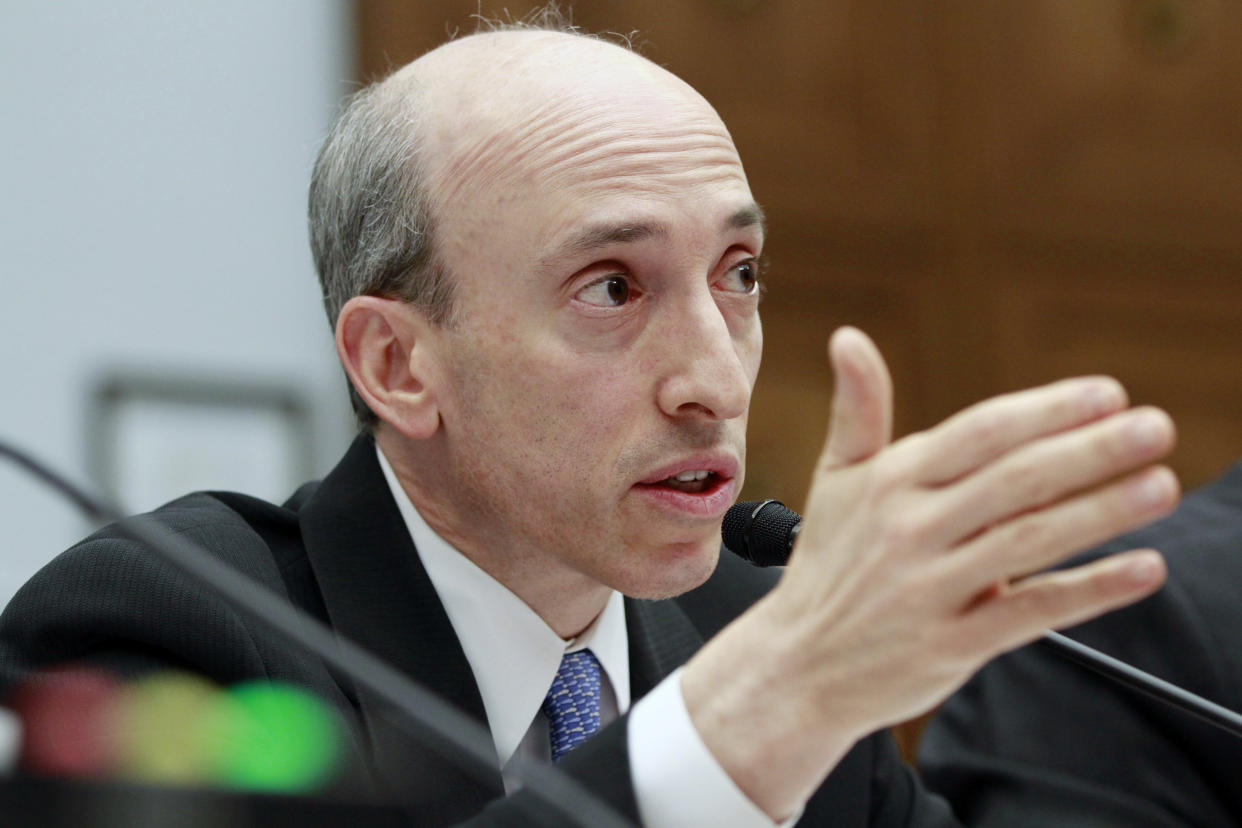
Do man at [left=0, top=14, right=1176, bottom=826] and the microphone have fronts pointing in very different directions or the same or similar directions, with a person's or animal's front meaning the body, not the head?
very different directions

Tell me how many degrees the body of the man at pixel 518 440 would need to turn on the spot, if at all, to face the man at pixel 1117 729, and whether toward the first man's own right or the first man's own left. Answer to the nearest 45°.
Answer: approximately 45° to the first man's own left

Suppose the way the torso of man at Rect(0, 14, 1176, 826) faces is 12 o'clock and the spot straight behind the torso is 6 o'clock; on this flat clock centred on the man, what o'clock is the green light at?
The green light is roughly at 2 o'clock from the man.

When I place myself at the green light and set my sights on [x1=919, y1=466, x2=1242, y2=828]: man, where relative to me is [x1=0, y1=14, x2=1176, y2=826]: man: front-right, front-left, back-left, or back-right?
front-left

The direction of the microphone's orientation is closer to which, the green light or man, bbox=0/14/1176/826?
the man

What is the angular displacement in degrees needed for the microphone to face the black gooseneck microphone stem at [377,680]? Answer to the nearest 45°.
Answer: approximately 45° to its left

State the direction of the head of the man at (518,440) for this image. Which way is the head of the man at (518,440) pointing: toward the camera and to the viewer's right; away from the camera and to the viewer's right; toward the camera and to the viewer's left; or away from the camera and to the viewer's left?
toward the camera and to the viewer's right

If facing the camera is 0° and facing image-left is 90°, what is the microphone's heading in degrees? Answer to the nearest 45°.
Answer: approximately 90°

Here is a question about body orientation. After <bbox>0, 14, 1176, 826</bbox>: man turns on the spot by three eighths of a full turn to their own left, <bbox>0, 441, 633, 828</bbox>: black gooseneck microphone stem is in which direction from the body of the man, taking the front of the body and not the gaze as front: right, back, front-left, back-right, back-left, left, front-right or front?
back

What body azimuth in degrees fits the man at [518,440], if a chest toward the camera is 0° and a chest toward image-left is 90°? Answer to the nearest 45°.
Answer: approximately 315°
